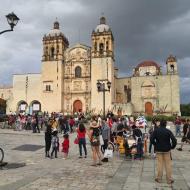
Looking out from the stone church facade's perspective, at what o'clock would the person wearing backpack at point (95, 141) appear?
The person wearing backpack is roughly at 12 o'clock from the stone church facade.

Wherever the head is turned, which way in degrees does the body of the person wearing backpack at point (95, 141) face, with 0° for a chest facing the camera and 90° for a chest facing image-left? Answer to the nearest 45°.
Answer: approximately 135°

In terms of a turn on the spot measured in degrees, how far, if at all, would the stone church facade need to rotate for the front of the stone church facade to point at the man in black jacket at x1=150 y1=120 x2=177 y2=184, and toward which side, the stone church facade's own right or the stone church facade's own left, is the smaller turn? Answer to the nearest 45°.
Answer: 0° — it already faces them

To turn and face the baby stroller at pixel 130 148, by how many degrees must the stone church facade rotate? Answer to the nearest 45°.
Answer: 0° — it already faces it

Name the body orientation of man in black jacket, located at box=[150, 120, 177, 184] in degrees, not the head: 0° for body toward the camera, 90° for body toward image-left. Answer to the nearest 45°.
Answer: approximately 180°

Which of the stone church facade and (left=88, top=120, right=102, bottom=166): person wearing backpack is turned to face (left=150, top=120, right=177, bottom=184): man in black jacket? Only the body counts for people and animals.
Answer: the stone church facade

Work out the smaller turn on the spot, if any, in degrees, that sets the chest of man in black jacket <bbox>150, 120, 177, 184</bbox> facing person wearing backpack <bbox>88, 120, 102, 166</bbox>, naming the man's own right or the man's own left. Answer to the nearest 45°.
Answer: approximately 45° to the man's own left

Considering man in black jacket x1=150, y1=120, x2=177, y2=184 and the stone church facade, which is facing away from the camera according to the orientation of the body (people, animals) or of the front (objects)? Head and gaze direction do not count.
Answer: the man in black jacket

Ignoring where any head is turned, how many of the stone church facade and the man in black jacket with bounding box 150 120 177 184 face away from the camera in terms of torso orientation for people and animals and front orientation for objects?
1

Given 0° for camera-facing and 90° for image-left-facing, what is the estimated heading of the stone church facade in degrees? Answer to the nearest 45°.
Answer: approximately 0°

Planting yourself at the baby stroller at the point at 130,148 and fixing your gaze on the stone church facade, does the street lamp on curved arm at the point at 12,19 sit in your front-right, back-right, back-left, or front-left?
back-left
